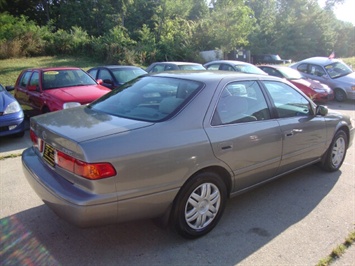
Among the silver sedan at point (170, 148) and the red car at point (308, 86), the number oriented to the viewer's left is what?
0

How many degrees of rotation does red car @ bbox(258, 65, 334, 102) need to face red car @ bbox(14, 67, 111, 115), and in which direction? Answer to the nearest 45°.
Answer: approximately 90° to its right

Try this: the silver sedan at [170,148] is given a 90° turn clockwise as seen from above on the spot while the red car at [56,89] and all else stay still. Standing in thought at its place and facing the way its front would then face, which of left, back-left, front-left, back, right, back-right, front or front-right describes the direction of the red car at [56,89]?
back

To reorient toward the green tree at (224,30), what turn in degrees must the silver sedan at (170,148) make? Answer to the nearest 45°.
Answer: approximately 45° to its left

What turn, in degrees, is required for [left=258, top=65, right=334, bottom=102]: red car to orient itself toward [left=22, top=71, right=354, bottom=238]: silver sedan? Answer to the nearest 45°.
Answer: approximately 45° to its right

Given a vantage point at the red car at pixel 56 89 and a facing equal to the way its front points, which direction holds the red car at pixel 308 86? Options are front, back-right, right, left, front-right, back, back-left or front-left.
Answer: front-left

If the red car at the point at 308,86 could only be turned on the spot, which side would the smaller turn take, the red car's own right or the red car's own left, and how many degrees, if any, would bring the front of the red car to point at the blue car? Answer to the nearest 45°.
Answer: approximately 90° to the red car's own right

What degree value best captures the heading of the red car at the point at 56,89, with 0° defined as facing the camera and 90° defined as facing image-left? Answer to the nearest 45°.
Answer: approximately 315°

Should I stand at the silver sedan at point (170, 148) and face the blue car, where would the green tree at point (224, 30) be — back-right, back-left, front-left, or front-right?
front-right

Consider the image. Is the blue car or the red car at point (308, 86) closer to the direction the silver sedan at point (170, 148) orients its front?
the red car

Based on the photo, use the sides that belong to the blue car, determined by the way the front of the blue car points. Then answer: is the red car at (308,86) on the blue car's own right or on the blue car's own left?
on the blue car's own left

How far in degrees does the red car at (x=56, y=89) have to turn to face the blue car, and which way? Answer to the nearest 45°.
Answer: approximately 90° to its right

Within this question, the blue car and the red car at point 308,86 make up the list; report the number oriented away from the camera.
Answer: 0

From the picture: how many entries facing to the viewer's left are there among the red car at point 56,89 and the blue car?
0

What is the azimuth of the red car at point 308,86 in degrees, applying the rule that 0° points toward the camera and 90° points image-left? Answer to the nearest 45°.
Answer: approximately 315°

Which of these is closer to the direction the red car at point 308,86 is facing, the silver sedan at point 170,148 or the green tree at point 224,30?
the silver sedan

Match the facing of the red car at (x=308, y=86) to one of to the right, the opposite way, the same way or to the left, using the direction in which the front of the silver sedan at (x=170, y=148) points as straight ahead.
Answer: to the right

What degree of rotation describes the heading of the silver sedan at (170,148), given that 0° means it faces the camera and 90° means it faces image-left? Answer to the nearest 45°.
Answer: approximately 225°

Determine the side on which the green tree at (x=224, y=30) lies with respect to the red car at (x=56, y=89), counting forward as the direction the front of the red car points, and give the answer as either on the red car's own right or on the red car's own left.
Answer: on the red car's own left

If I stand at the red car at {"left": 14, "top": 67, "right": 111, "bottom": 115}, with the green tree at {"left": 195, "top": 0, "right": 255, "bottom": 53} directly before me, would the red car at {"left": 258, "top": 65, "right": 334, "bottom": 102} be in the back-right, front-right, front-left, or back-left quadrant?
front-right
